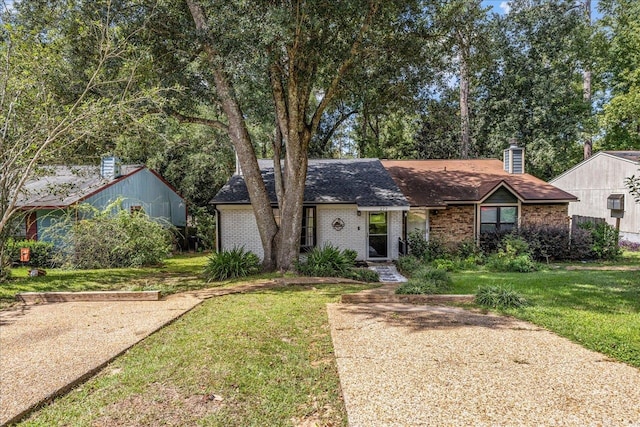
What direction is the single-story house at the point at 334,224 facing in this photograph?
toward the camera

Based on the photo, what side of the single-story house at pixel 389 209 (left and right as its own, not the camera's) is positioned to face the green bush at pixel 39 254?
right

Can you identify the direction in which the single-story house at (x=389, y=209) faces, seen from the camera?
facing the viewer

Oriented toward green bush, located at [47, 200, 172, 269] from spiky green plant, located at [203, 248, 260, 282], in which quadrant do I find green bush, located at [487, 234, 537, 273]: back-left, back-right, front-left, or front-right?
back-right

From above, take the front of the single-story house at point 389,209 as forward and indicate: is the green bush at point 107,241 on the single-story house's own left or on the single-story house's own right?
on the single-story house's own right

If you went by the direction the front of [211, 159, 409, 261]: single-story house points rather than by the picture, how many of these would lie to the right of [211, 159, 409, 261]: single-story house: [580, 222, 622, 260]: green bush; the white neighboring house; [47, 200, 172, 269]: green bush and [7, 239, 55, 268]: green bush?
2

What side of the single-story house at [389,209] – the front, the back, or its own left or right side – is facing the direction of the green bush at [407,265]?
front

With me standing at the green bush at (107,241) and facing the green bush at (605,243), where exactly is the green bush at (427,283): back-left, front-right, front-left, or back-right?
front-right

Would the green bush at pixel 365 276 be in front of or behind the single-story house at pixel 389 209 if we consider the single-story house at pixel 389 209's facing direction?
in front

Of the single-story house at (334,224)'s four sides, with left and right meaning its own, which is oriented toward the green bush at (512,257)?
left

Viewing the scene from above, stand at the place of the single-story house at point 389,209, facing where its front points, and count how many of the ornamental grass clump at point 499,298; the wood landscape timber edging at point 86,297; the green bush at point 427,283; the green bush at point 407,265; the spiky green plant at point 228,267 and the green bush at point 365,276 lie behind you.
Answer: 0

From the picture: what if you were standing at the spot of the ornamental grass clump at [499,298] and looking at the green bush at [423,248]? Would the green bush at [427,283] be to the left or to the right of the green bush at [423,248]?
left

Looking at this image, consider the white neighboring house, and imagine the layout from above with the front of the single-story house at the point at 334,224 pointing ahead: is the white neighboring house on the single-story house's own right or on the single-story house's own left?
on the single-story house's own left

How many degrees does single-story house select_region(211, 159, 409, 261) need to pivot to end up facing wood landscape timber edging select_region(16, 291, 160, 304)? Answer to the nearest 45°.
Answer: approximately 45° to its right

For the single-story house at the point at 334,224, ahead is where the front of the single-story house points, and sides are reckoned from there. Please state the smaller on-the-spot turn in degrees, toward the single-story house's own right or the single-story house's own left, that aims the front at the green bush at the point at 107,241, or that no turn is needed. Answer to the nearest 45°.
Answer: approximately 90° to the single-story house's own right

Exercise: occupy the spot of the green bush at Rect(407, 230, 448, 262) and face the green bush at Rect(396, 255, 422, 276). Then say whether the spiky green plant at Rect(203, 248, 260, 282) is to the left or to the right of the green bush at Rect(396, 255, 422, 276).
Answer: right

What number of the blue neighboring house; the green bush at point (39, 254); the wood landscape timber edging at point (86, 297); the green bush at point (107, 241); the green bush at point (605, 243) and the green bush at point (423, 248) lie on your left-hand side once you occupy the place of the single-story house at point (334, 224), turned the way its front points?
2
